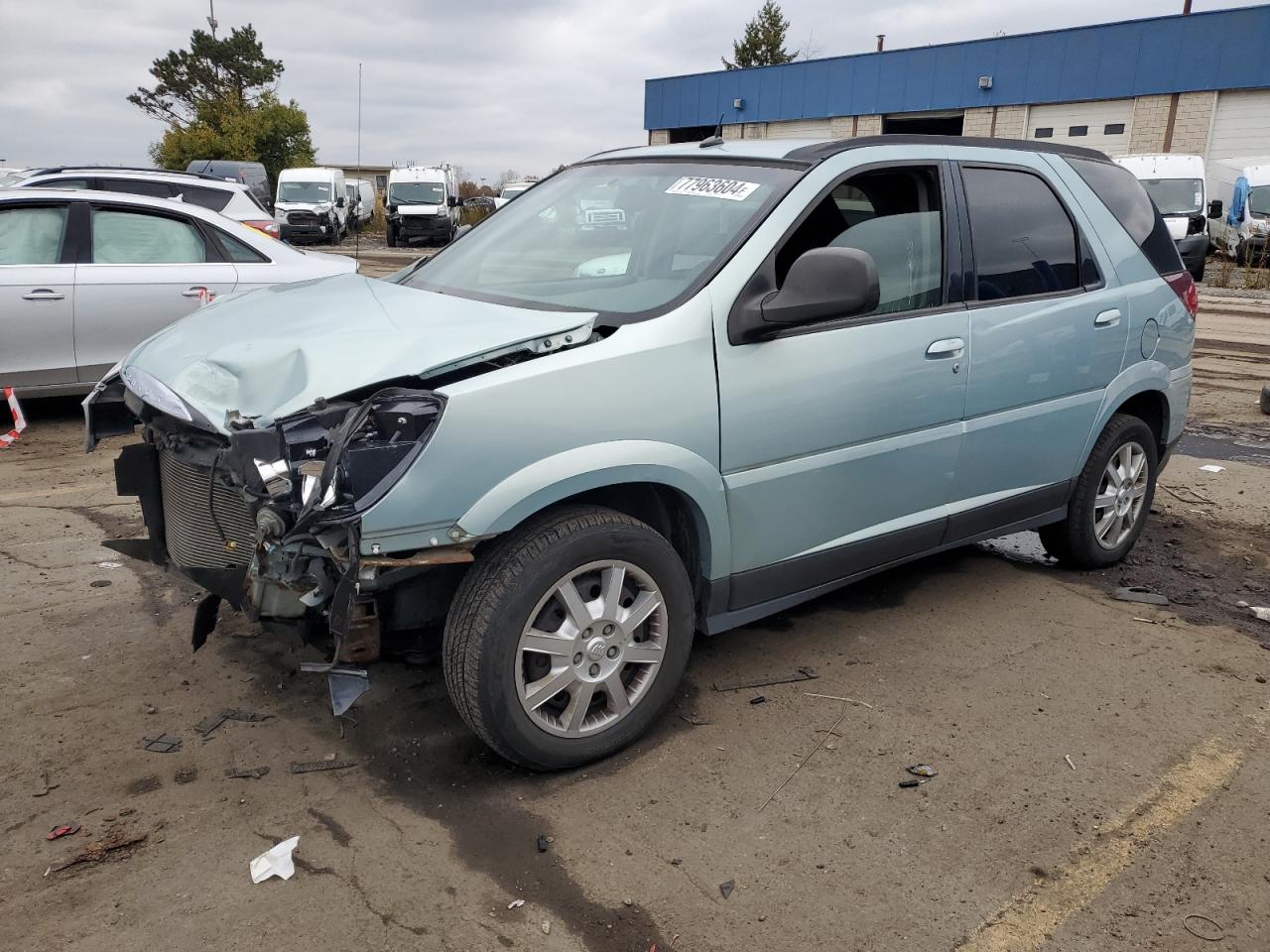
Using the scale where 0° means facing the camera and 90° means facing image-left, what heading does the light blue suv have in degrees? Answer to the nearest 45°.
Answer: approximately 45°

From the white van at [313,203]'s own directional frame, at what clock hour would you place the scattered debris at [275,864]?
The scattered debris is roughly at 12 o'clock from the white van.

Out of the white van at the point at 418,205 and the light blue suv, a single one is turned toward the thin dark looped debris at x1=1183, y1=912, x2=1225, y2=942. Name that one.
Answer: the white van

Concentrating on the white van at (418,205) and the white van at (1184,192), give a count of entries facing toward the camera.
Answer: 2

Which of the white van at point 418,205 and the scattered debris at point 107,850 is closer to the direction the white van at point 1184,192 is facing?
the scattered debris

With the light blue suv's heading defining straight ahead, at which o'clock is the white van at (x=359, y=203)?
The white van is roughly at 4 o'clock from the light blue suv.

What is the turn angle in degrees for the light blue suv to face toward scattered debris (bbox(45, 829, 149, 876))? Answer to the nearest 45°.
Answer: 0° — it already faces it

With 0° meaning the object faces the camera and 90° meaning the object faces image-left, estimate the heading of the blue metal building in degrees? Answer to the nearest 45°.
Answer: approximately 45°

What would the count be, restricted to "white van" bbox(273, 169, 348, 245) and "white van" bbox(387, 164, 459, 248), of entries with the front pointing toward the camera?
2

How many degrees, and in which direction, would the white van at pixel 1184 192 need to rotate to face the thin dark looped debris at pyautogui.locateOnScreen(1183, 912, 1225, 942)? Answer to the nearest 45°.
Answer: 0° — it already faces it

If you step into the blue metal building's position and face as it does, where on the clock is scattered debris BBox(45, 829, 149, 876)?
The scattered debris is roughly at 11 o'clock from the blue metal building.
